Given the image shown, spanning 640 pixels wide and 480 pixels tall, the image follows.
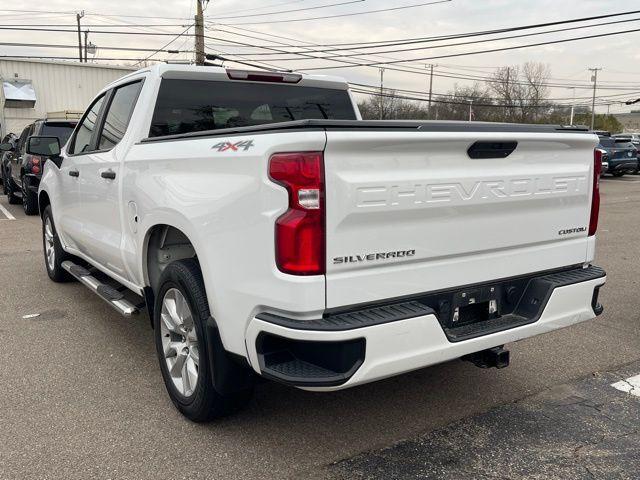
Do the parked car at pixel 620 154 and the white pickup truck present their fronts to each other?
no

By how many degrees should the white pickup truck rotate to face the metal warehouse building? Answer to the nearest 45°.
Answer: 0° — it already faces it

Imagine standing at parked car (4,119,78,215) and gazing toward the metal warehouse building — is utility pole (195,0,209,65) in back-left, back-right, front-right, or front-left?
front-right

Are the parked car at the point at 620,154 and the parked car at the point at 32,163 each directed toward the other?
no

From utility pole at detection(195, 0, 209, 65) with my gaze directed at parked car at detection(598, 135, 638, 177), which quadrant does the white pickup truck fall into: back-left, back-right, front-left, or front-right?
front-right

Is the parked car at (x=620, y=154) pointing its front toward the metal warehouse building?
no

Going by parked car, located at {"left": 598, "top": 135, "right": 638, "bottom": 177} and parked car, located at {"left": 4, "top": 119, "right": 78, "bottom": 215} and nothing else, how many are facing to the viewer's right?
0

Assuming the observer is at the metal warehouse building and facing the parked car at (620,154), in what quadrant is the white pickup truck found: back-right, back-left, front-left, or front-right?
front-right

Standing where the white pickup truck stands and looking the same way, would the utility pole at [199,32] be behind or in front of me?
in front

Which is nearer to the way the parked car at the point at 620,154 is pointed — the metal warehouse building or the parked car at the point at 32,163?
the metal warehouse building

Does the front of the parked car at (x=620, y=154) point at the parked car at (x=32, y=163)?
no

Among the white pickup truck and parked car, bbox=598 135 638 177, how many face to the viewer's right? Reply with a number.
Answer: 0

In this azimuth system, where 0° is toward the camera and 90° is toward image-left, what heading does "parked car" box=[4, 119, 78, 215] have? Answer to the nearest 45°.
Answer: approximately 135°

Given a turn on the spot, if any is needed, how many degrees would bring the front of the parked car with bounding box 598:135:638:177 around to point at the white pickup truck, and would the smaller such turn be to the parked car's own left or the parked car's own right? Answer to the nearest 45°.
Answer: approximately 135° to the parked car's own left

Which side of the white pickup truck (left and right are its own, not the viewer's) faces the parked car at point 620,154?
right

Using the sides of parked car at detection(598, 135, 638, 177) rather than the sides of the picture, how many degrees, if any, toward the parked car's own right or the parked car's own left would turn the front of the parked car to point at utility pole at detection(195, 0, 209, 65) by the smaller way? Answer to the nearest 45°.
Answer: approximately 45° to the parked car's own left

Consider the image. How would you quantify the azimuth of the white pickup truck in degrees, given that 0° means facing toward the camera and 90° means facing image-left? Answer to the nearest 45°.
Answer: approximately 135°
